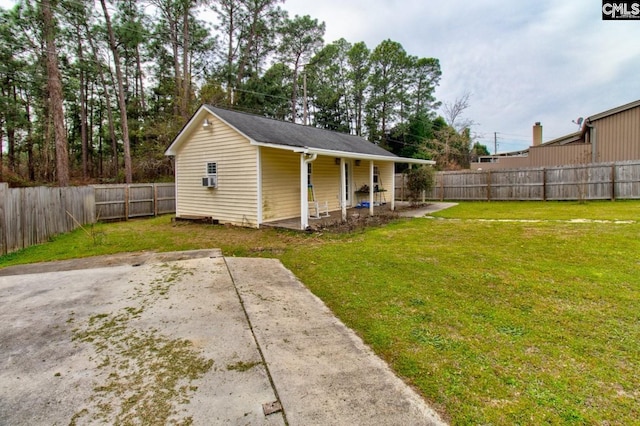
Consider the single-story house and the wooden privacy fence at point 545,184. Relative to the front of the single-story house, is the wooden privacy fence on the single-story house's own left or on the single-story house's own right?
on the single-story house's own left

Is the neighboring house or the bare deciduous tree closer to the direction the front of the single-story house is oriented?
the neighboring house

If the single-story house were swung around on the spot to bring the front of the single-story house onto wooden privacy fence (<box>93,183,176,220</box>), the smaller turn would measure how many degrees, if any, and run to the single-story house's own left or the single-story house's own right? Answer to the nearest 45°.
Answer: approximately 180°

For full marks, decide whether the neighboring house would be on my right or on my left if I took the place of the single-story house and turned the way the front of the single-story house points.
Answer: on my left

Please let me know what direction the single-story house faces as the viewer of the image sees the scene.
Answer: facing the viewer and to the right of the viewer

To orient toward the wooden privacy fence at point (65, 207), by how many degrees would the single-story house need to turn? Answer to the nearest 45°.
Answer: approximately 135° to its right

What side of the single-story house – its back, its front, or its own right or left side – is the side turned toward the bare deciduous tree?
left

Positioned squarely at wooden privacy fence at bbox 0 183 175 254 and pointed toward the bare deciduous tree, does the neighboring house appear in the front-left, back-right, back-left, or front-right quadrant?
front-right
